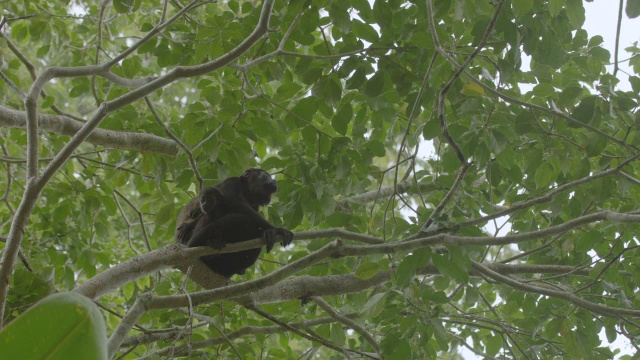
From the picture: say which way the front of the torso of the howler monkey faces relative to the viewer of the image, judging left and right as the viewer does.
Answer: facing to the right of the viewer

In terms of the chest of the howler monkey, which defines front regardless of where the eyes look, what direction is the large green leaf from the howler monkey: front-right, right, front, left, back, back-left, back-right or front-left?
right
